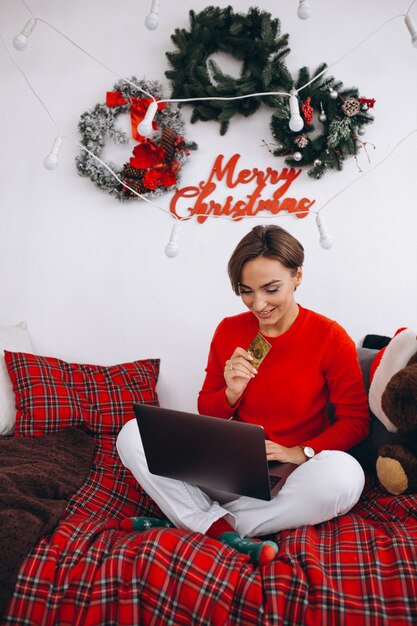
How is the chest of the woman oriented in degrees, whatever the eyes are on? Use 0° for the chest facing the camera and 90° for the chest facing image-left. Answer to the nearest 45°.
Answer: approximately 45°

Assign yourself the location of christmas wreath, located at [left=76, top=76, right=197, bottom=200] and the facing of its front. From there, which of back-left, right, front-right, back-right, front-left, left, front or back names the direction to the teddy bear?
front-left

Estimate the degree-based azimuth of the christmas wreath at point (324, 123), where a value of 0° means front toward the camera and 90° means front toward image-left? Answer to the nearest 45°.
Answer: approximately 0°

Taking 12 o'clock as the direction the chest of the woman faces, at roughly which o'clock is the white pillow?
The white pillow is roughly at 2 o'clock from the woman.

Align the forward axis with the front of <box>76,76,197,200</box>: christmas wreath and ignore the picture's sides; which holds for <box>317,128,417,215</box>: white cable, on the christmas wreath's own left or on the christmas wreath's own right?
on the christmas wreath's own left
